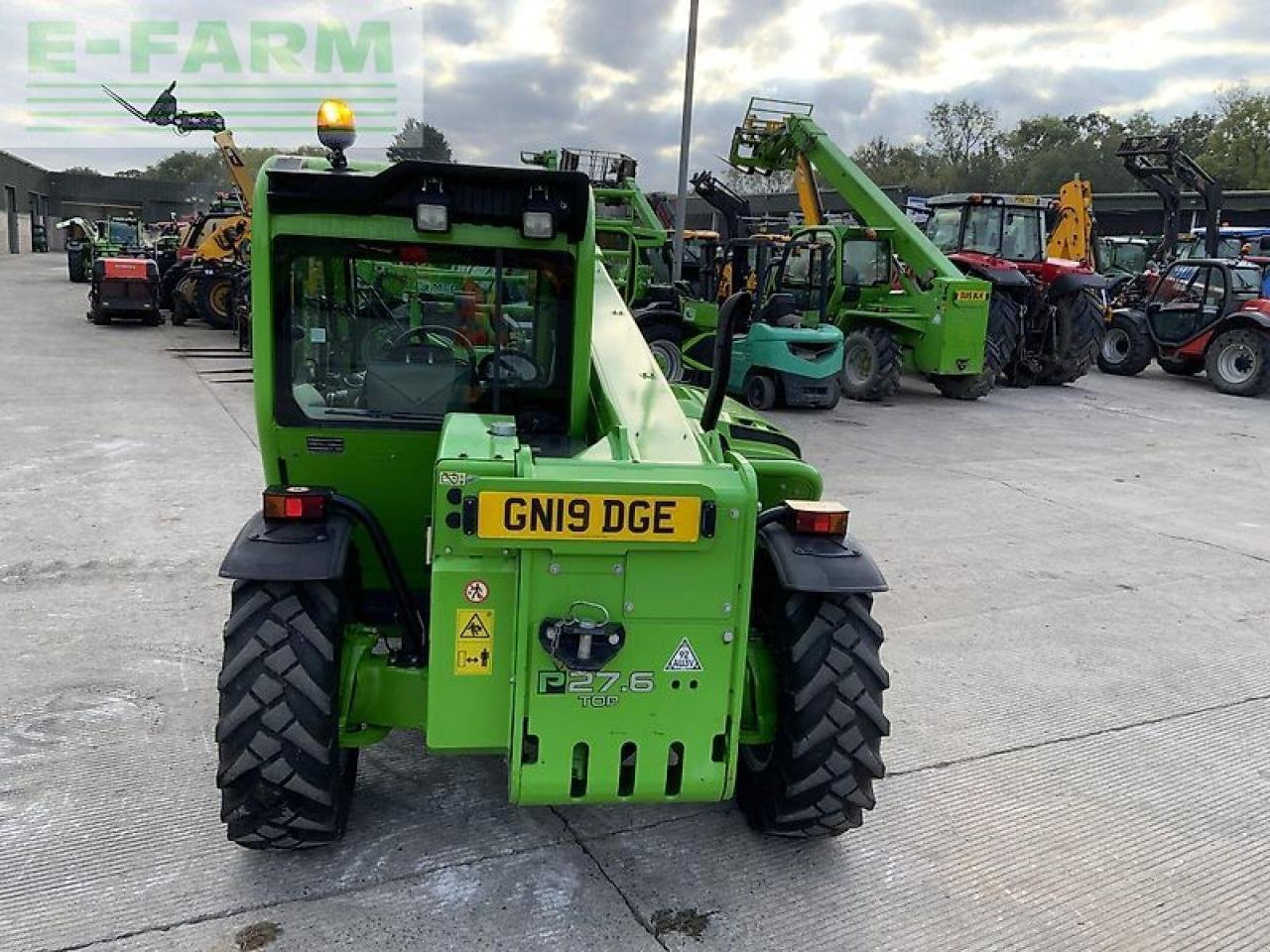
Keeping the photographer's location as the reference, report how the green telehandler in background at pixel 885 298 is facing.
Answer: facing away from the viewer and to the left of the viewer

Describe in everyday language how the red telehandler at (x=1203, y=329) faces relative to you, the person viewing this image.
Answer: facing away from the viewer and to the left of the viewer

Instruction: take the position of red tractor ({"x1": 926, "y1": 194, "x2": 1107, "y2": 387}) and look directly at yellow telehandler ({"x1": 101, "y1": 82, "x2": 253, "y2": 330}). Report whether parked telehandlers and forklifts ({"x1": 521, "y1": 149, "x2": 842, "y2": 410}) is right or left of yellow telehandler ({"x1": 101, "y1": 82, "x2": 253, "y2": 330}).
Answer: left

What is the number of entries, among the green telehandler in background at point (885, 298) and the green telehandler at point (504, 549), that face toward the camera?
0

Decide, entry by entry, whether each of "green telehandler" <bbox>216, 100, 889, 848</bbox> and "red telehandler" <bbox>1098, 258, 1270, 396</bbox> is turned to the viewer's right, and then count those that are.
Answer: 0

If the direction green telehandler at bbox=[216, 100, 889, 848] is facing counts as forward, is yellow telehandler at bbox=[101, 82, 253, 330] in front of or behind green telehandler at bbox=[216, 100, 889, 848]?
in front

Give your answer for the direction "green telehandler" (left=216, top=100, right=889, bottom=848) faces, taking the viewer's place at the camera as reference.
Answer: facing away from the viewer

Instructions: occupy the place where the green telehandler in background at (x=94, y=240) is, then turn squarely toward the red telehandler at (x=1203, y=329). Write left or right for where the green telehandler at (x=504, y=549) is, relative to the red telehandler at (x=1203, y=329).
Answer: right

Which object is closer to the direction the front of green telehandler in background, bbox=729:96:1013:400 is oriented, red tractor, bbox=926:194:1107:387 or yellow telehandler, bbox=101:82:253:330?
the yellow telehandler
